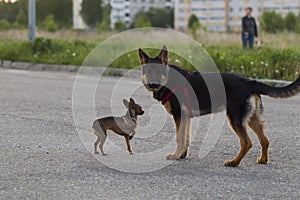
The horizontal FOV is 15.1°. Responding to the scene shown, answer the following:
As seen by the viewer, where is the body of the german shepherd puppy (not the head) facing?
to the viewer's left

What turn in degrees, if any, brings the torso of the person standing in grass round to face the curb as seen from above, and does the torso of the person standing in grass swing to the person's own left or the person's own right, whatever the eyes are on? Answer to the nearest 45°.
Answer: approximately 45° to the person's own right

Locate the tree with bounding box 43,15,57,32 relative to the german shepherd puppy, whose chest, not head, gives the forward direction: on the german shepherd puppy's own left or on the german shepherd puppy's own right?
on the german shepherd puppy's own right

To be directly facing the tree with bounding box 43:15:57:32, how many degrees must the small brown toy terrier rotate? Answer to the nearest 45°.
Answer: approximately 90° to its left

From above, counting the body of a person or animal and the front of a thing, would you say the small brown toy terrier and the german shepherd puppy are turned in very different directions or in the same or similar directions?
very different directions

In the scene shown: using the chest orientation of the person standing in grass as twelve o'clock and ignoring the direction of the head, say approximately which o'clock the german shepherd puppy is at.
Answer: The german shepherd puppy is roughly at 12 o'clock from the person standing in grass.

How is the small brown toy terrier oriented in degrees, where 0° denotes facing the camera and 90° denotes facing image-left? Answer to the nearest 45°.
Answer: approximately 270°

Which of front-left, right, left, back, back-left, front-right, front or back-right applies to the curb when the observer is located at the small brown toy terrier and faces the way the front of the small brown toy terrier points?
left

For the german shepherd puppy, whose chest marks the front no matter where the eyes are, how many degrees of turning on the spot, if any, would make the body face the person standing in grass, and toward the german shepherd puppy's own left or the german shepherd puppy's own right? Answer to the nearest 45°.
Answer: approximately 90° to the german shepherd puppy's own right

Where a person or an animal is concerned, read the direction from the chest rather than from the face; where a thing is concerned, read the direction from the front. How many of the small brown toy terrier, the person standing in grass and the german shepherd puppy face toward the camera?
1

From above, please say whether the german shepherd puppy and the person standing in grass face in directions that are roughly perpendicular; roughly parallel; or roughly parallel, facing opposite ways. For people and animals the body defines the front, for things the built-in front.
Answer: roughly perpendicular

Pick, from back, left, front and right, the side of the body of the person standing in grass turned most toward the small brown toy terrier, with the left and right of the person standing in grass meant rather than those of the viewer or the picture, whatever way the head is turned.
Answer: front

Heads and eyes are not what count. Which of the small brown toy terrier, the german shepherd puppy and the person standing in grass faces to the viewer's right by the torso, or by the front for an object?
the small brown toy terrier

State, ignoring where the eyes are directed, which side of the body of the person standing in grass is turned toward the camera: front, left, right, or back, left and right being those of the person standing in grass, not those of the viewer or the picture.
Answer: front
